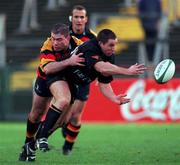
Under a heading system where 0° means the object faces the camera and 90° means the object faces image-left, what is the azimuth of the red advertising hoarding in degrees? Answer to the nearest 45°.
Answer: approximately 0°

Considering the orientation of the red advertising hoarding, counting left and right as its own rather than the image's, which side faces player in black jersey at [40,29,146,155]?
front

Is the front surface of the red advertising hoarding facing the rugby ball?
yes
